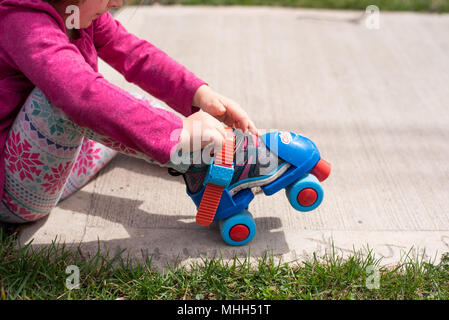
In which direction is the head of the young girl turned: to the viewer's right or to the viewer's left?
to the viewer's right

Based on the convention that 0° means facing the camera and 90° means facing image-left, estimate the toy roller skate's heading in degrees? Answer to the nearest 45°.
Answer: approximately 270°
